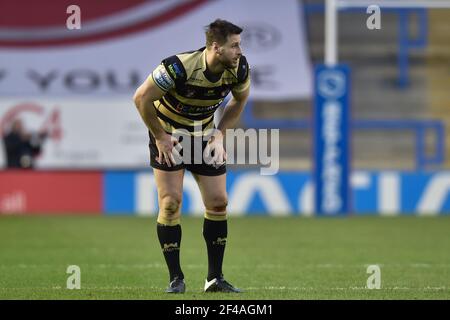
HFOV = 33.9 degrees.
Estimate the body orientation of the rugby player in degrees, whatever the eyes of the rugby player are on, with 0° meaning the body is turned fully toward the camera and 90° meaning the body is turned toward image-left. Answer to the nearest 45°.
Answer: approximately 315°

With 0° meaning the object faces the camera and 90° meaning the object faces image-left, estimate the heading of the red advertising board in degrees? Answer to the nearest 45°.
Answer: approximately 0°

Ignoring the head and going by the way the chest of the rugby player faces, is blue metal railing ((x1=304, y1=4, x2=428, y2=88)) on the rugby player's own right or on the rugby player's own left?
on the rugby player's own left

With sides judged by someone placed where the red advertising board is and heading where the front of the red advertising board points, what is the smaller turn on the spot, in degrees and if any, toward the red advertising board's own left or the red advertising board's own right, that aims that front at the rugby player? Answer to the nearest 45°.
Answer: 0° — it already faces them

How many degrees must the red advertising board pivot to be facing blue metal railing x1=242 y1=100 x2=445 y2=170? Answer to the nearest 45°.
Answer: approximately 90° to its left

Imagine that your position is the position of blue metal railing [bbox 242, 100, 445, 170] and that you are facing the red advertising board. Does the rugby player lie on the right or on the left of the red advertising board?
left

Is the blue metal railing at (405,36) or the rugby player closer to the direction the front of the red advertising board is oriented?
the rugby player

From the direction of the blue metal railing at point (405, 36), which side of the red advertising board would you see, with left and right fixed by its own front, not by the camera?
left
